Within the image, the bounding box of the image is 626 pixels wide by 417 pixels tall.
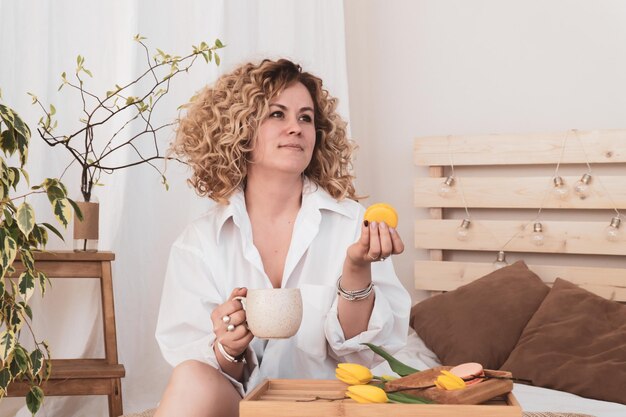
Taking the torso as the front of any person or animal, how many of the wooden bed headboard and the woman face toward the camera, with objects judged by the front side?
2

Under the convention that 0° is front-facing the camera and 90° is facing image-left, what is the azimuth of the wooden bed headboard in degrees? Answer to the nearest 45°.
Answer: approximately 0°

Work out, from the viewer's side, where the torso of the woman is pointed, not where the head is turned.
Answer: toward the camera

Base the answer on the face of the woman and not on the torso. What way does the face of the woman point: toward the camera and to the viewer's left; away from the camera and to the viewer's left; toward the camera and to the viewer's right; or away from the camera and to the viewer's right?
toward the camera and to the viewer's right

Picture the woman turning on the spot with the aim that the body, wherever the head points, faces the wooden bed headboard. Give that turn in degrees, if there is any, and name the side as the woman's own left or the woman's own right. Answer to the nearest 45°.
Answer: approximately 135° to the woman's own left

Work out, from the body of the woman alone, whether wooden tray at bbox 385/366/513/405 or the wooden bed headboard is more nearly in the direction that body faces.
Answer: the wooden tray

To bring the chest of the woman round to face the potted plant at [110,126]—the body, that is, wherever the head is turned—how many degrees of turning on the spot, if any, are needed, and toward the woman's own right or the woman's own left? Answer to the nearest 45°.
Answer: approximately 135° to the woman's own right

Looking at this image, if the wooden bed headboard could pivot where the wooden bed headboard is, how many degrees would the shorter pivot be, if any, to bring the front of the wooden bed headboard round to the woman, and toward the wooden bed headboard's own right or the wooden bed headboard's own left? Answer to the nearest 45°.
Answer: approximately 45° to the wooden bed headboard's own right

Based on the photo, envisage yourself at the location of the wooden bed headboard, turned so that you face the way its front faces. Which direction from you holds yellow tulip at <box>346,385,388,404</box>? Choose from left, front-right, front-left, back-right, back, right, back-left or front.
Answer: front
